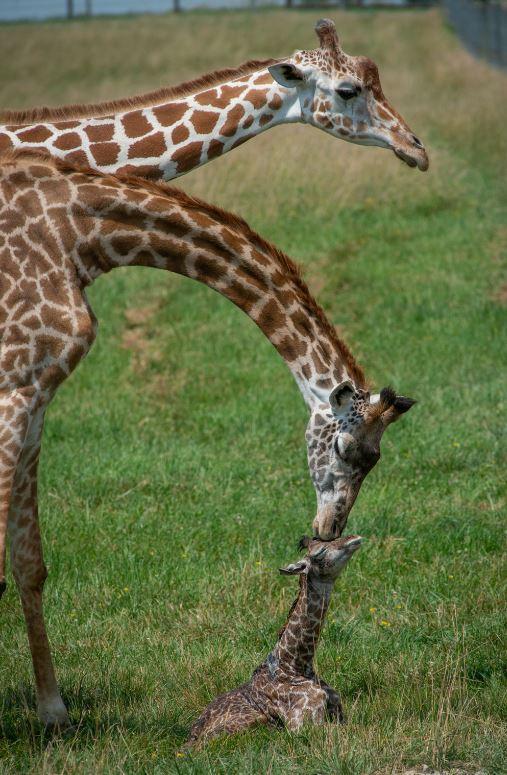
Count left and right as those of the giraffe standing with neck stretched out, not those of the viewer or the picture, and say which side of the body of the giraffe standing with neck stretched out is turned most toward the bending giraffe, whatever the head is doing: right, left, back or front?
right

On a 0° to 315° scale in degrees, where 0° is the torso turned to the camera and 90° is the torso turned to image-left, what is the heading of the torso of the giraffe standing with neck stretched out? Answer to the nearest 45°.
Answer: approximately 270°

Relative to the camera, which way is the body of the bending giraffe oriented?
to the viewer's right

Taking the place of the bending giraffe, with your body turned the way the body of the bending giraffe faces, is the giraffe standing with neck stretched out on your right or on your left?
on your left

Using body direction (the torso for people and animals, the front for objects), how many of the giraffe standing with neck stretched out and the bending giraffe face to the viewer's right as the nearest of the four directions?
2

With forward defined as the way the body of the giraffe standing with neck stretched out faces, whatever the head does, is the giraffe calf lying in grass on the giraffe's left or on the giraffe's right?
on the giraffe's right
